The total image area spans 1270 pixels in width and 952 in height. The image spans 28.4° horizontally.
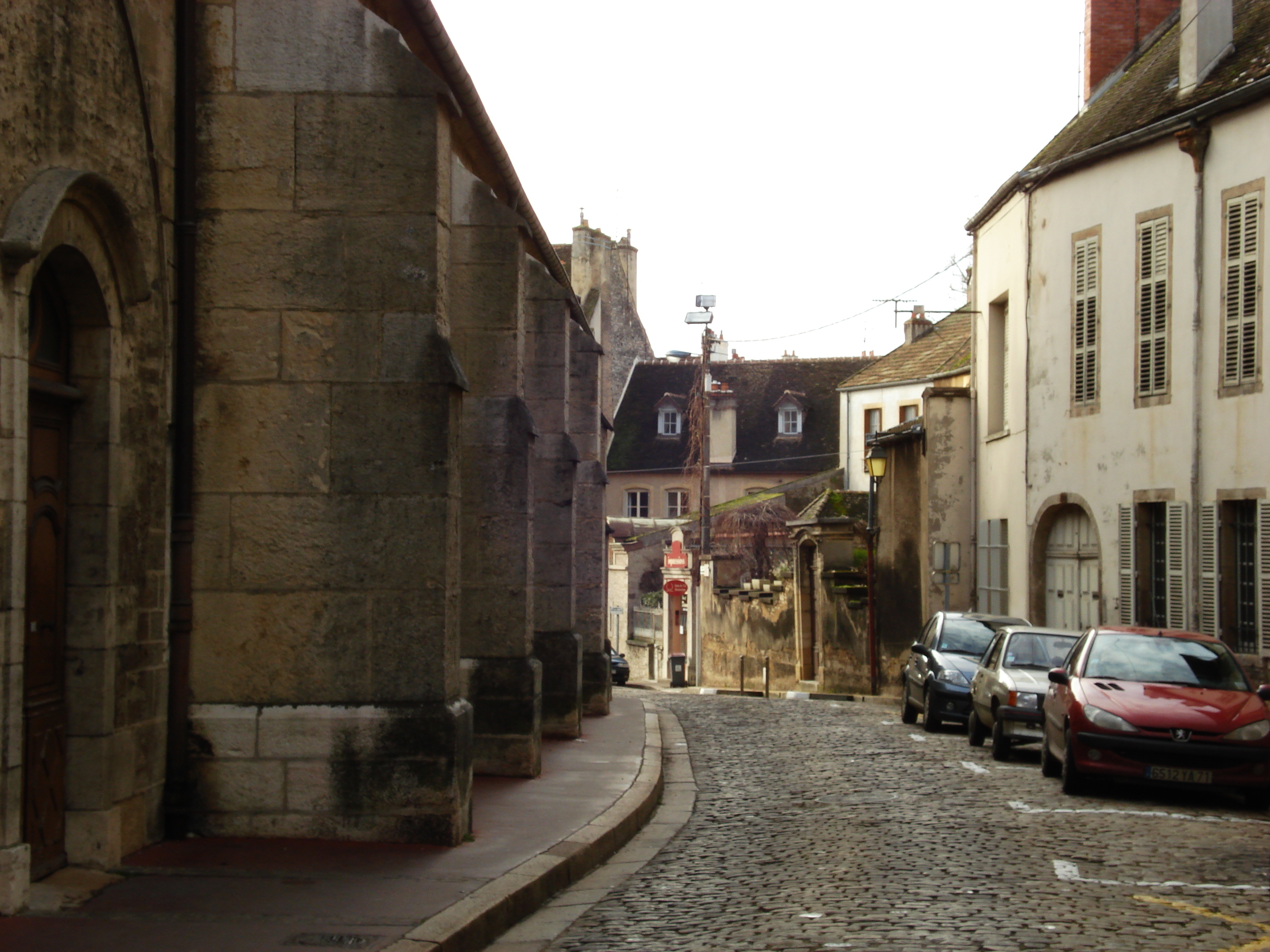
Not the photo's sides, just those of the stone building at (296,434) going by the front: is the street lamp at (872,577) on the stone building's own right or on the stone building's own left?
on the stone building's own left

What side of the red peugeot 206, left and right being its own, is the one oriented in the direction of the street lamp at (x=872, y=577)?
back

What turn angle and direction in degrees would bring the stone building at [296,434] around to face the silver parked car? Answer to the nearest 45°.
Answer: approximately 90° to its left

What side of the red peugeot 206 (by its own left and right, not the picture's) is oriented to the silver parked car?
back

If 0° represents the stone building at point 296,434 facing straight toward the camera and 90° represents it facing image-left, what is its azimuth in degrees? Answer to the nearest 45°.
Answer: approximately 315°

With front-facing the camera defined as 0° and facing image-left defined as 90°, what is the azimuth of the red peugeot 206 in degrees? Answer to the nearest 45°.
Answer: approximately 0°

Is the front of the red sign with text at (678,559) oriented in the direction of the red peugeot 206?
yes

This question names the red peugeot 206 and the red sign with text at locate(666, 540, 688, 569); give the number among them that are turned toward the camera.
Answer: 2

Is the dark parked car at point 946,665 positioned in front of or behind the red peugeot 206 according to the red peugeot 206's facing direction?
behind

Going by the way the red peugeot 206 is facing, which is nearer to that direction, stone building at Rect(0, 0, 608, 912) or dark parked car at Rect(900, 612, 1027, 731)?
the stone building
